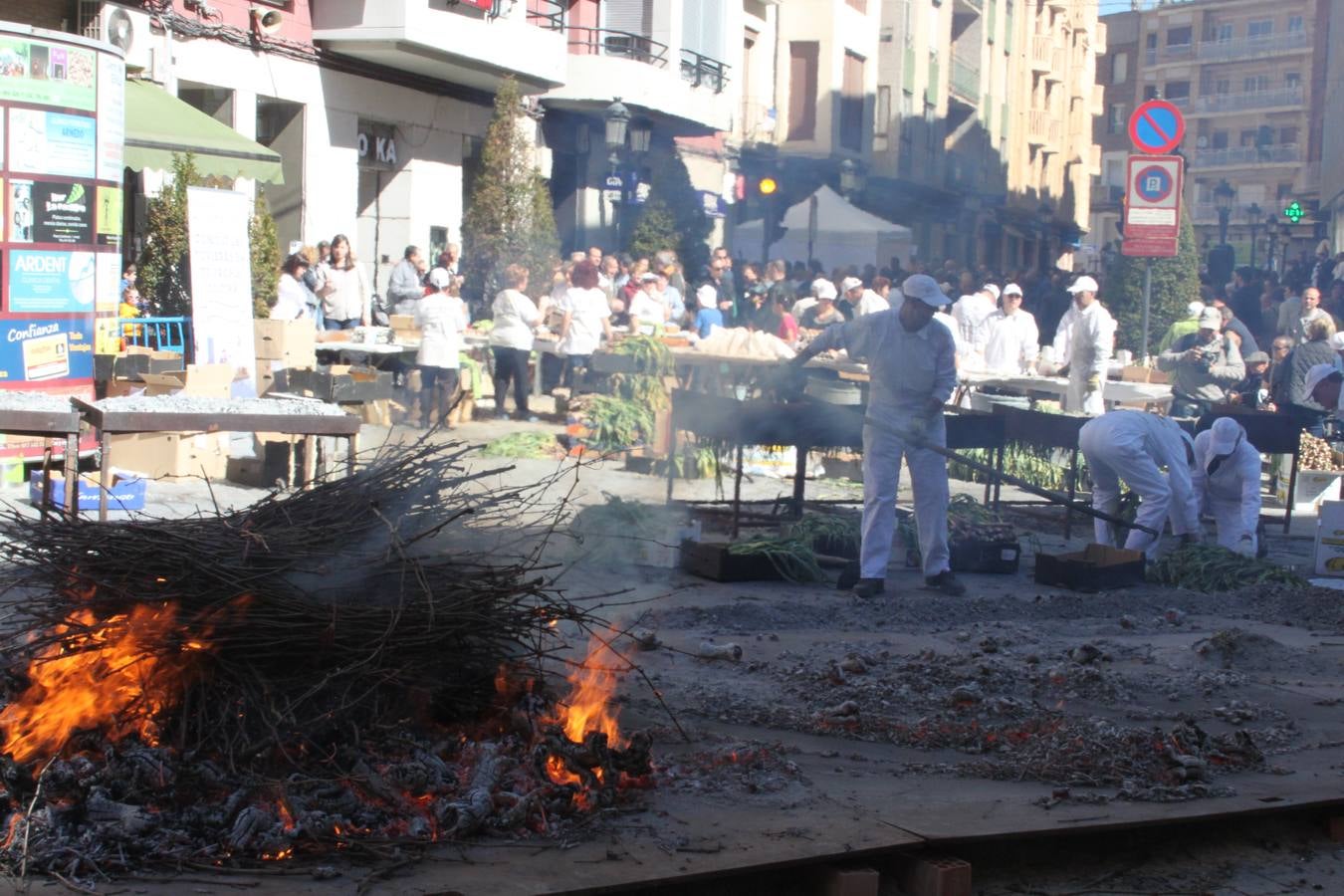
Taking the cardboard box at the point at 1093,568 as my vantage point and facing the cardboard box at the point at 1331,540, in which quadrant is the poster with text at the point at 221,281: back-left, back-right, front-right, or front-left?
back-left

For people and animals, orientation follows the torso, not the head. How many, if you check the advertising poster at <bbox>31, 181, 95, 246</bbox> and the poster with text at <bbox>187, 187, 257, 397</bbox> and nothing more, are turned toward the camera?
2

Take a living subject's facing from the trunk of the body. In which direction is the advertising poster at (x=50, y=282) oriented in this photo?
toward the camera

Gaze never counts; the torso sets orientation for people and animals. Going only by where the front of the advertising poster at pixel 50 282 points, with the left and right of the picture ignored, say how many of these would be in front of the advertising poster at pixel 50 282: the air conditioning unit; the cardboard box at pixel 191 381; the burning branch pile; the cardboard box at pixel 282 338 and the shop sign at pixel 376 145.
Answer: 1

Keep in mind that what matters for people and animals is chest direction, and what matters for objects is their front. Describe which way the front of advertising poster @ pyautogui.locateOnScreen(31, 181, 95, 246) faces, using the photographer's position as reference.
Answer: facing the viewer

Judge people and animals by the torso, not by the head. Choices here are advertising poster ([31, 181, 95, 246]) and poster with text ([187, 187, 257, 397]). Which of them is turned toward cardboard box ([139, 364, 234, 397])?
the poster with text

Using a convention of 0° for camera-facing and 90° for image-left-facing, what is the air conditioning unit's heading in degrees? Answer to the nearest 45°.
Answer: approximately 315°

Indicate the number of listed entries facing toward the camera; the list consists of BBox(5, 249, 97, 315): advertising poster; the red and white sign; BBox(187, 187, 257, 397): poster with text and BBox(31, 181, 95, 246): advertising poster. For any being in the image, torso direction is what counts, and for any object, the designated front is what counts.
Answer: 4

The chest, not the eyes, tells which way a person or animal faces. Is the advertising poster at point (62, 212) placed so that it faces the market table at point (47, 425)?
yes

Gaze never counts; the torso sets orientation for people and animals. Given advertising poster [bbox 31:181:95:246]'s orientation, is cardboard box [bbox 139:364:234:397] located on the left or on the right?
on its left

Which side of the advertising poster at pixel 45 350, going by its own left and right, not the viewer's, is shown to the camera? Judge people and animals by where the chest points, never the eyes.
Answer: front

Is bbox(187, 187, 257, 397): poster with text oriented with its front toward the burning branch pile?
yes

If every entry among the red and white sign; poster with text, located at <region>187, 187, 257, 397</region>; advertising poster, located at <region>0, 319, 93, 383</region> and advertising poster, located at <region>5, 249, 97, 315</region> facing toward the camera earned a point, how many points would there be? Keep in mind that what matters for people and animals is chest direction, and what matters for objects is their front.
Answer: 4

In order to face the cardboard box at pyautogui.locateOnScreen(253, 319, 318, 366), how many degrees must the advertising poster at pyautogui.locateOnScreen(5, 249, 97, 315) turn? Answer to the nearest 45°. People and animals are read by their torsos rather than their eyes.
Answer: approximately 135° to its left

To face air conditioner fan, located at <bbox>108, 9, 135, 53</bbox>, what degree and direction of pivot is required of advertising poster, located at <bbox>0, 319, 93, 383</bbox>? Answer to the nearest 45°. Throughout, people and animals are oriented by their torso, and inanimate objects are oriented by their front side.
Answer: approximately 180°
